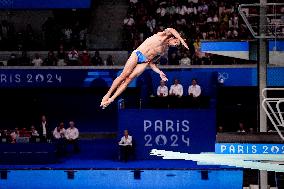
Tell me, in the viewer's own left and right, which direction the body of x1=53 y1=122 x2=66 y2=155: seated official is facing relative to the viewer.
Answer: facing the viewer and to the right of the viewer

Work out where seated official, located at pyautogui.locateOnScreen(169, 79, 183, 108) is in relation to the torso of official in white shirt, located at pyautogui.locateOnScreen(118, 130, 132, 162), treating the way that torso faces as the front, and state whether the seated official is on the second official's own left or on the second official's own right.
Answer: on the second official's own left

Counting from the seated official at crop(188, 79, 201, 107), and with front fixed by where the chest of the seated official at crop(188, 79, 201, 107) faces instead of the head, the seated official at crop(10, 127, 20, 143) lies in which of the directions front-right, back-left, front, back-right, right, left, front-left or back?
right

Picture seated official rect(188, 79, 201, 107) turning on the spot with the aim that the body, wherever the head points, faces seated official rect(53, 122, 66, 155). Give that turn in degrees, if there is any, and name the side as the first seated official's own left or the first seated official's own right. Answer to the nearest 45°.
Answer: approximately 90° to the first seated official's own right

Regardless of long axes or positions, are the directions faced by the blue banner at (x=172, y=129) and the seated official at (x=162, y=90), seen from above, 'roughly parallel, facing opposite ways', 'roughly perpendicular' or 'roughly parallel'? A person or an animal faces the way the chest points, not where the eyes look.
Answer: roughly parallel

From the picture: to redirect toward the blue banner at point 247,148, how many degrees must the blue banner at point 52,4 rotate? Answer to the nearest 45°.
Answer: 0° — it already faces it

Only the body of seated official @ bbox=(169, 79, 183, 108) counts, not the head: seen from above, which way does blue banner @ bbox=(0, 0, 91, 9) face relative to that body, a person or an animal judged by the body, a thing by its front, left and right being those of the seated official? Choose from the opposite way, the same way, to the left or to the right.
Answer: the same way

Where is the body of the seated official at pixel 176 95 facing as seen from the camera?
toward the camera

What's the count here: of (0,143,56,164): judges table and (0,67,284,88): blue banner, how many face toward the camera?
2

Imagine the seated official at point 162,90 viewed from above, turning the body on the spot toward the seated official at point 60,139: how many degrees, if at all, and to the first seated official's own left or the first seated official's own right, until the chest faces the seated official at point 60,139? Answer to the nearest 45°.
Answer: approximately 90° to the first seated official's own right

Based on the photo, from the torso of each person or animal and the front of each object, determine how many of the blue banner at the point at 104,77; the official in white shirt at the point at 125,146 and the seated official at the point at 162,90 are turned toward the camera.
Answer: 3

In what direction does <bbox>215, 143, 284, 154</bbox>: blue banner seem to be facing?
toward the camera

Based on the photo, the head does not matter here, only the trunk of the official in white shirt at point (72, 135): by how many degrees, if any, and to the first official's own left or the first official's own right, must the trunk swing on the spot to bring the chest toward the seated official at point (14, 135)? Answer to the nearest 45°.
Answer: approximately 90° to the first official's own right

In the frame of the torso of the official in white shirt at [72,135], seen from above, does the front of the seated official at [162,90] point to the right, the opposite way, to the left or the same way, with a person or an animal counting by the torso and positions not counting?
the same way

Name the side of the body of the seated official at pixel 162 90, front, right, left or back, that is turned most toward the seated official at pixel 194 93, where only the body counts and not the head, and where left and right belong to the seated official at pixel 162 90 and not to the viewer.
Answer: left

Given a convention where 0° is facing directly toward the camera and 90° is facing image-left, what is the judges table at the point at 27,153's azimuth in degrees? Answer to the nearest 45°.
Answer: approximately 0°
